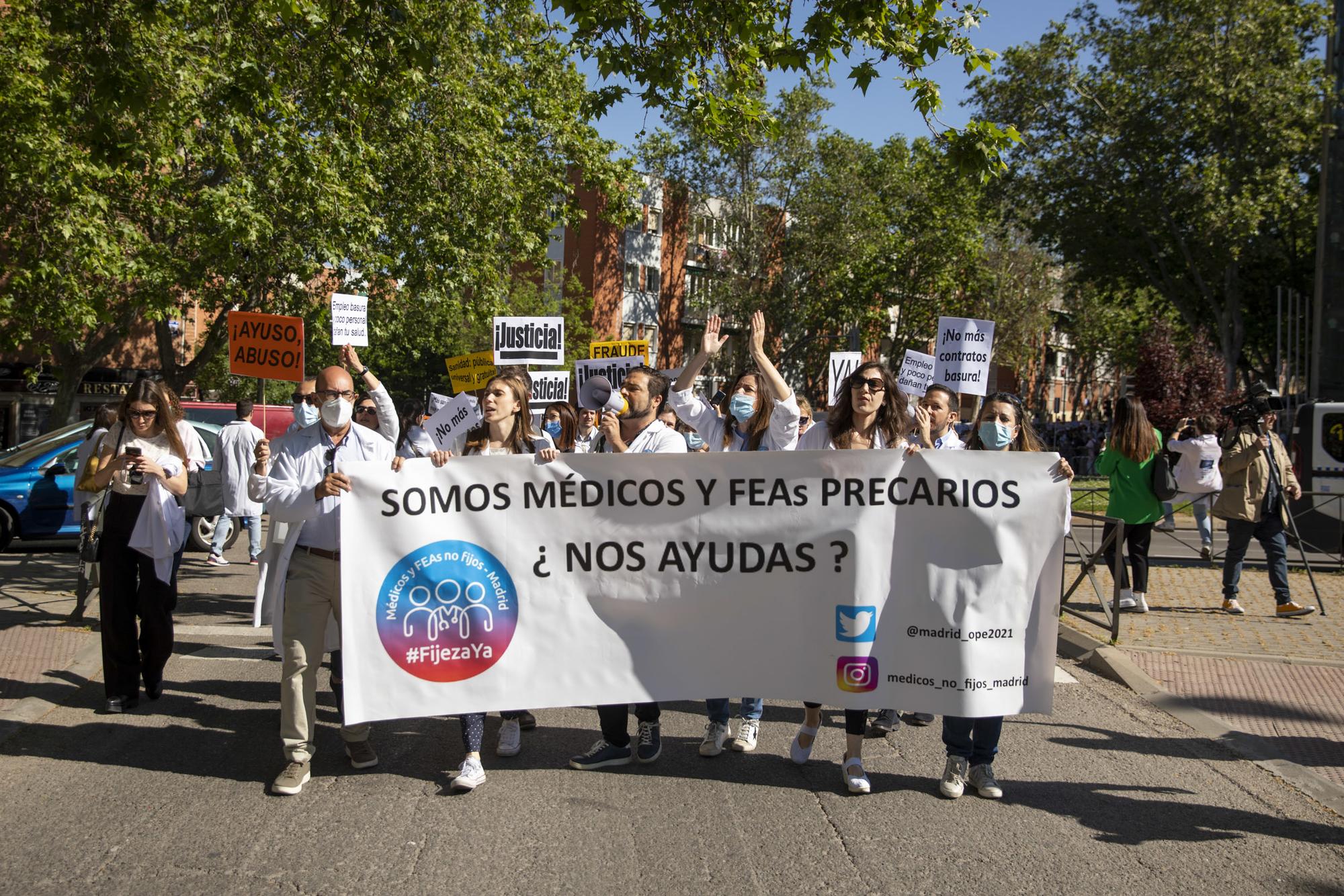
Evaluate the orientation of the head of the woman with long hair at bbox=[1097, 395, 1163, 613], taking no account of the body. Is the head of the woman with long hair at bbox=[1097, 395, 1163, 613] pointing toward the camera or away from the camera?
away from the camera

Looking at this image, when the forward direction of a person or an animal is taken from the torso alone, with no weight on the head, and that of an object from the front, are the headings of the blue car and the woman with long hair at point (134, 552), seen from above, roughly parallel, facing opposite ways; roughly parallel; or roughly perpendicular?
roughly perpendicular

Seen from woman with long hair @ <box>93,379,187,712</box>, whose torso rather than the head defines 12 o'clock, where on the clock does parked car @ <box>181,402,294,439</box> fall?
The parked car is roughly at 6 o'clock from the woman with long hair.

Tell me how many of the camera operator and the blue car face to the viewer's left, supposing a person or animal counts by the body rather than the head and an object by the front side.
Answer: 1

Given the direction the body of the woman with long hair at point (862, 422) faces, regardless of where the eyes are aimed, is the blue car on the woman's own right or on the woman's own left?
on the woman's own right

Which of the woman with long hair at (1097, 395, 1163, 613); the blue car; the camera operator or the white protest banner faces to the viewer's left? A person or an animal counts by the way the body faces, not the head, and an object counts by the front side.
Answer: the blue car

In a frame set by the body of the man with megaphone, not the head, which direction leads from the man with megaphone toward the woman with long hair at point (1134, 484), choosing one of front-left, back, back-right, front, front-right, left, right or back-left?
back

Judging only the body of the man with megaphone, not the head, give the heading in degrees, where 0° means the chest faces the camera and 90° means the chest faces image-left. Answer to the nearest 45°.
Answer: approximately 45°
